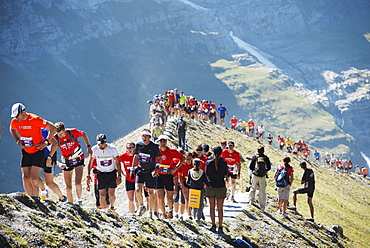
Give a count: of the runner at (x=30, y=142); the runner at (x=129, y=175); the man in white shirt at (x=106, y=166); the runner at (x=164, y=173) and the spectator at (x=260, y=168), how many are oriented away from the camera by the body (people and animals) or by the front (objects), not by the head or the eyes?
1

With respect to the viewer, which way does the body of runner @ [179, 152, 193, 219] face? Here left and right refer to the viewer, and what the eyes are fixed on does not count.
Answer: facing the viewer

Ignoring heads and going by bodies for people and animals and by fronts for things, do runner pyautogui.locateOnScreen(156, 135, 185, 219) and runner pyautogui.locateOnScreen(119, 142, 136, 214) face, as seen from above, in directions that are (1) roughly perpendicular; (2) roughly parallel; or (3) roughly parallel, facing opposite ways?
roughly parallel

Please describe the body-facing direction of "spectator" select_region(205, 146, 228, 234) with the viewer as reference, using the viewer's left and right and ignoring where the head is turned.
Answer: facing away from the viewer

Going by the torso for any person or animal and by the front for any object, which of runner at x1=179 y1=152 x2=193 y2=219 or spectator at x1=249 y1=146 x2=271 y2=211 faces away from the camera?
the spectator

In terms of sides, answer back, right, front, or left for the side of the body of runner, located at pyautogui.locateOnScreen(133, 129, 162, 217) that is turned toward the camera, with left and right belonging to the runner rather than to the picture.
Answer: front

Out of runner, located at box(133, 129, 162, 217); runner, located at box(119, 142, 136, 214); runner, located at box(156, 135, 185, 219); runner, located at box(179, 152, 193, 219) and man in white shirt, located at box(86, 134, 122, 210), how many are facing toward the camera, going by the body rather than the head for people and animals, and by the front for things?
5

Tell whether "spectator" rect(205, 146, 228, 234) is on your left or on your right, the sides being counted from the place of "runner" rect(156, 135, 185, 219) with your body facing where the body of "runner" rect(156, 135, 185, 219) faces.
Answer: on your left

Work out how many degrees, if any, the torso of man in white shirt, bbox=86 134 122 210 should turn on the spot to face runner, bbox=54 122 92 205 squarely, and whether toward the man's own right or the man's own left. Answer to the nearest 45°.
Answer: approximately 90° to the man's own right

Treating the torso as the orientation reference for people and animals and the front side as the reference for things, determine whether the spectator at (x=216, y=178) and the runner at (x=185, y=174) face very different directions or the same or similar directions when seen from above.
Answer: very different directions

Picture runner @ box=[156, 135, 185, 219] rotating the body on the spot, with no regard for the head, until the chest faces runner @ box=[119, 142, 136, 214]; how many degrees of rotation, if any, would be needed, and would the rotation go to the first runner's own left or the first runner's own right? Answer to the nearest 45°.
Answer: approximately 135° to the first runner's own right

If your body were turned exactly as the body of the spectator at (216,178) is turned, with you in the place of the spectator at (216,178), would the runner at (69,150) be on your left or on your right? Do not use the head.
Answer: on your left

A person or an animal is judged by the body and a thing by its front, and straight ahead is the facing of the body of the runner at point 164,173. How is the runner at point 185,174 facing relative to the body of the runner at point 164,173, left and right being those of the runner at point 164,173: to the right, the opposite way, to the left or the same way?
the same way

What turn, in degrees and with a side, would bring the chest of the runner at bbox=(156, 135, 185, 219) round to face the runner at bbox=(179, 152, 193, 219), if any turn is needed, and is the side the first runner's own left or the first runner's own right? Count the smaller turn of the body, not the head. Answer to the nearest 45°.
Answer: approximately 135° to the first runner's own left
